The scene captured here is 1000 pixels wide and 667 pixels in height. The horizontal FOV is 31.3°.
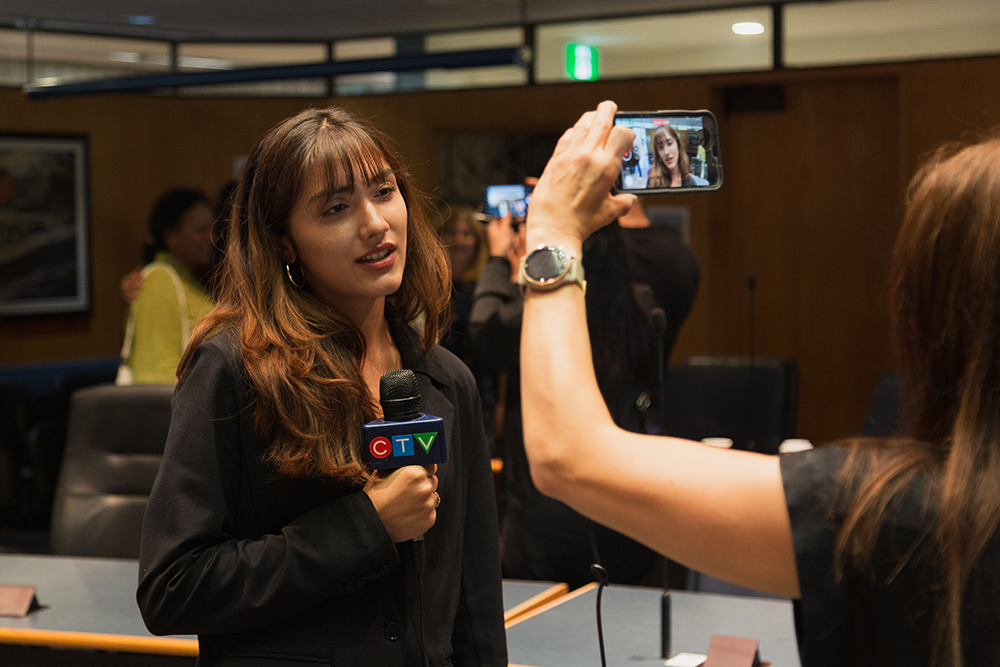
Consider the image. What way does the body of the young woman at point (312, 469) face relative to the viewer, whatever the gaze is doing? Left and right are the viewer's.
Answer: facing the viewer and to the right of the viewer

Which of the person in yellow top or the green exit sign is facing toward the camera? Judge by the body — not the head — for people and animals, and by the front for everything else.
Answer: the green exit sign

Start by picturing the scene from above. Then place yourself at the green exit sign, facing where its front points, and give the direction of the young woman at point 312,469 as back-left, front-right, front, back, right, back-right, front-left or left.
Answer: front

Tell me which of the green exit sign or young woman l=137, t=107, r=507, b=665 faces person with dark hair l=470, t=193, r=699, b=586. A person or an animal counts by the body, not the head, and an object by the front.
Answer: the green exit sign

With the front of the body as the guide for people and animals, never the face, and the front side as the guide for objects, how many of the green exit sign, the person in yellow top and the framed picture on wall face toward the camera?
2

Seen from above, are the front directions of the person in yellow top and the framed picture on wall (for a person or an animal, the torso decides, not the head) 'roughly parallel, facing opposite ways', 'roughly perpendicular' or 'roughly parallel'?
roughly perpendicular

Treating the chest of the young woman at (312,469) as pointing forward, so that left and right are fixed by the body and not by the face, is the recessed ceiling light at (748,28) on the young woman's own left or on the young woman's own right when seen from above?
on the young woman's own left

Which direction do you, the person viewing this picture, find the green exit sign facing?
facing the viewer

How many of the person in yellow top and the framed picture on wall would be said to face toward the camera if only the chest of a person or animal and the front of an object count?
1

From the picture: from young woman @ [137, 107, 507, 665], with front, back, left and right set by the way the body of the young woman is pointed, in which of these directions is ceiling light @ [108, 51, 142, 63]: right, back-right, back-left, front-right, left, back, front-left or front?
back-left

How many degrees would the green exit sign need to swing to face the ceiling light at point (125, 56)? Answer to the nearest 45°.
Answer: approximately 90° to its right

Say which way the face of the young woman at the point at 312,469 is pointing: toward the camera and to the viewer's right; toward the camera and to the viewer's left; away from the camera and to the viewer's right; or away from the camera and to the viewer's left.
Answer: toward the camera and to the viewer's right

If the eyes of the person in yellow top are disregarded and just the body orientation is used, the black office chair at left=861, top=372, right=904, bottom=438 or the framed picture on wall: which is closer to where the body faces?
the black office chair
